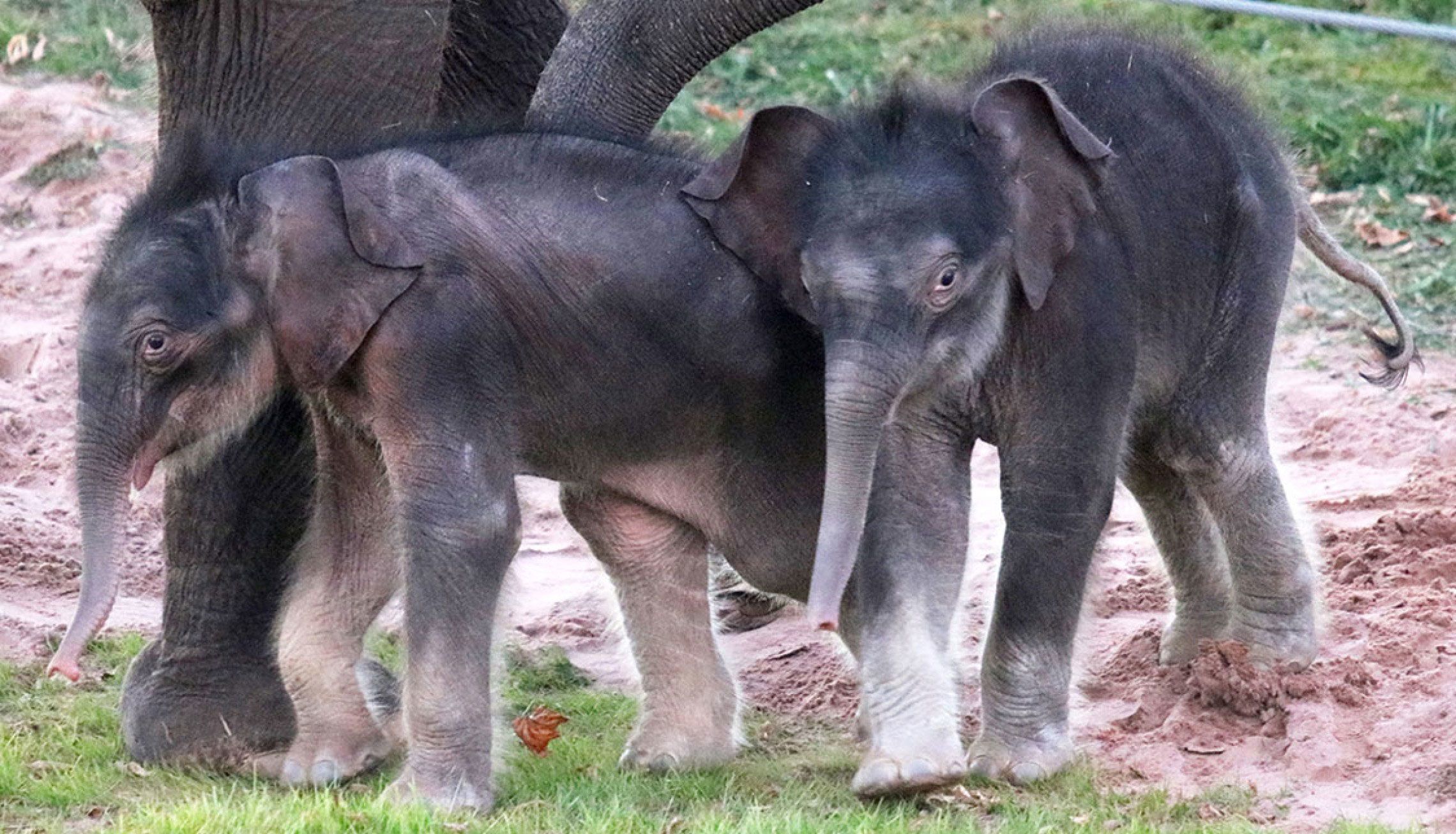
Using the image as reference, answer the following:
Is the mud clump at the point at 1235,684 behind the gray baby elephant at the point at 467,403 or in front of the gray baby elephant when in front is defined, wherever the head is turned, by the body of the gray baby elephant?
behind

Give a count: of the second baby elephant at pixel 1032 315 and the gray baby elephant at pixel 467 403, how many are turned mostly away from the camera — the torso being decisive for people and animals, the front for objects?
0

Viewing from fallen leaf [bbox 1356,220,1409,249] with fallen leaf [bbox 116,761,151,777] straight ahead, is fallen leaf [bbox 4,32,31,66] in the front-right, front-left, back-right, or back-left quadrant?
front-right

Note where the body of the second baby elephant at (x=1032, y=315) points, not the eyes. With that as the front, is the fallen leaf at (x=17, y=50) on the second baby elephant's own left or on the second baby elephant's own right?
on the second baby elephant's own right

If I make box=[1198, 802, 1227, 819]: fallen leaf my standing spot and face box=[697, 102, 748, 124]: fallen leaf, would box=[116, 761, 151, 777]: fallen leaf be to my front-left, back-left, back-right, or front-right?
front-left

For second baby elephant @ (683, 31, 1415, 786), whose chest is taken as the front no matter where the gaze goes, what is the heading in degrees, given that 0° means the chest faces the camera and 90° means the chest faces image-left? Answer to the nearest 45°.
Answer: approximately 45°

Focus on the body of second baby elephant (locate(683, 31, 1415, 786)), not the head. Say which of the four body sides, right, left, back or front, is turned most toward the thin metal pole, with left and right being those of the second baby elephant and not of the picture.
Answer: back

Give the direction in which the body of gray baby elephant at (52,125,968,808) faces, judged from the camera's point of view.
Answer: to the viewer's left
